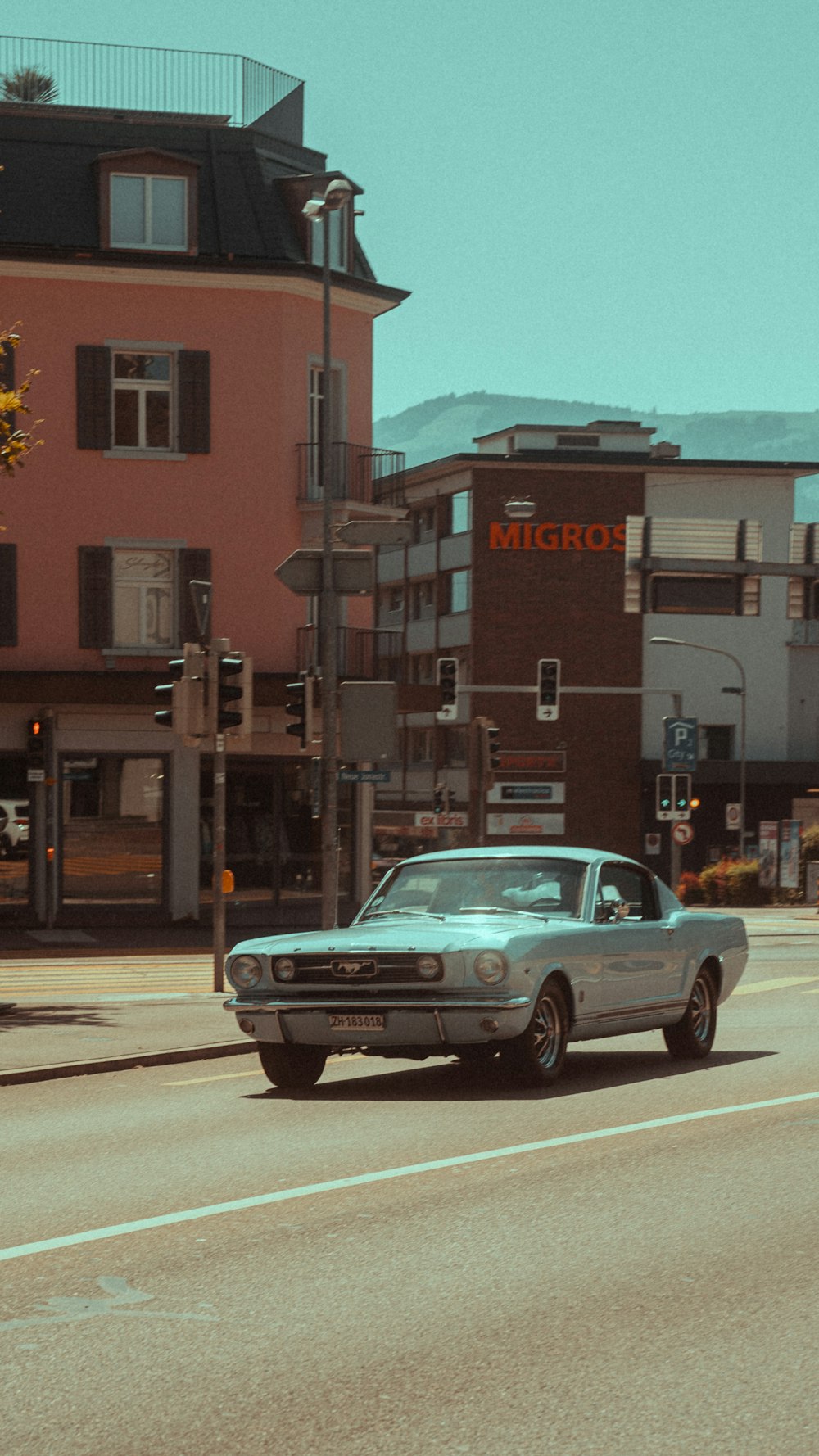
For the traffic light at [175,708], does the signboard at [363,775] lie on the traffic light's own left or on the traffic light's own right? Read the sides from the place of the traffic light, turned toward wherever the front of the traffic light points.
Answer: on the traffic light's own right

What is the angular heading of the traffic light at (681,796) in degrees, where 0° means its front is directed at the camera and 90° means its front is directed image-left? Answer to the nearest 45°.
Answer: approximately 0°

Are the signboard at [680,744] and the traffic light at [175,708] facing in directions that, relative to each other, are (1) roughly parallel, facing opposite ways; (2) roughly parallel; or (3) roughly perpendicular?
roughly perpendicular

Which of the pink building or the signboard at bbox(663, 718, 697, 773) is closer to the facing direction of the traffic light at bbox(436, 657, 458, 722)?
the pink building

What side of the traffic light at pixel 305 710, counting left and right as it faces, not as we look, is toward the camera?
left

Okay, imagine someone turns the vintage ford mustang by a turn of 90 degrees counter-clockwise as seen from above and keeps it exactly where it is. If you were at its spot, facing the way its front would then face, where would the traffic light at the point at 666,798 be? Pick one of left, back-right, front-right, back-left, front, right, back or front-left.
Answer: back-left

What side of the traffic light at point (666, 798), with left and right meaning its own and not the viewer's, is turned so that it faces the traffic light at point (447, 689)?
right

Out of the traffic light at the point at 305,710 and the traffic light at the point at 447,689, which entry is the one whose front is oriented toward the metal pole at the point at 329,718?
the traffic light at the point at 447,689

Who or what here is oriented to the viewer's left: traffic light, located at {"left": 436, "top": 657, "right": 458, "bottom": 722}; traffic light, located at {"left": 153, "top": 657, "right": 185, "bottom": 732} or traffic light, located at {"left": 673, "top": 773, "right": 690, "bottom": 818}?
traffic light, located at {"left": 153, "top": 657, "right": 185, "bottom": 732}

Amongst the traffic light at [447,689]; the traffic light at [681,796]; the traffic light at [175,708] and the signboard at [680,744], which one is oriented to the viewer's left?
the traffic light at [175,708]

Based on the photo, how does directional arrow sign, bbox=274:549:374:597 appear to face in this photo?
away from the camera
